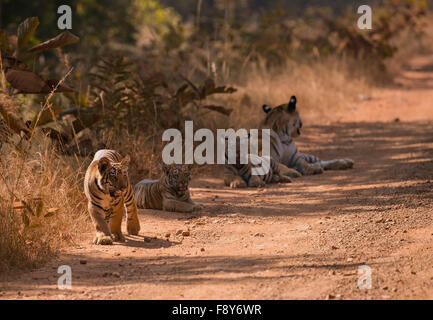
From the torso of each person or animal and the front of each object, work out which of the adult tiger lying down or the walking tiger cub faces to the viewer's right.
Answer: the adult tiger lying down

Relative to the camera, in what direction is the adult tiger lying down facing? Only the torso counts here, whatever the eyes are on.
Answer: to the viewer's right

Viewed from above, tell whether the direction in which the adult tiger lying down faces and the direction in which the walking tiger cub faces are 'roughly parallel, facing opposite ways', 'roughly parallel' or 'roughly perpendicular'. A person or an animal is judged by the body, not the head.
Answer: roughly perpendicular

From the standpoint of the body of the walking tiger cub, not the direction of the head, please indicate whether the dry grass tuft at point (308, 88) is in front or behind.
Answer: behind

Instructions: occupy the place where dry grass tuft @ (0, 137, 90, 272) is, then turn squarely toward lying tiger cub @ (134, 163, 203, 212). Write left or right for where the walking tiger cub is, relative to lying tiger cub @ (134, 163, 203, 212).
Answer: right

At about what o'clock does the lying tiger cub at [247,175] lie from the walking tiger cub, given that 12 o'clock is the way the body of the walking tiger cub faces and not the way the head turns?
The lying tiger cub is roughly at 7 o'clock from the walking tiger cub.

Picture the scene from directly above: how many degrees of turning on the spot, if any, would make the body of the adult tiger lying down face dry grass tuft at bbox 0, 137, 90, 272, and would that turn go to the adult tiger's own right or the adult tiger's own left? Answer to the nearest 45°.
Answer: approximately 135° to the adult tiger's own right

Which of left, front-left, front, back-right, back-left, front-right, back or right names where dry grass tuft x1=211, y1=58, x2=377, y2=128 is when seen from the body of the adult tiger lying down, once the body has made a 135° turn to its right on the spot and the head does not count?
back-right

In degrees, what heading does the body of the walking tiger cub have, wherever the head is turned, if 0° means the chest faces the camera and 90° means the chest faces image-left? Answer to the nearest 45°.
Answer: approximately 0°

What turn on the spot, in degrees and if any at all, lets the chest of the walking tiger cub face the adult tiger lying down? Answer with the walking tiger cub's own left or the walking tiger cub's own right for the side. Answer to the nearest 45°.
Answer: approximately 135° to the walking tiger cub's own left

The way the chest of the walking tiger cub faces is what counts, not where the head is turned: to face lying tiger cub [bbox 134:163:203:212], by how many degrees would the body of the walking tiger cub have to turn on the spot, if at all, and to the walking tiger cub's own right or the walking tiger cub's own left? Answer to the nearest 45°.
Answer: approximately 135° to the walking tiger cub's own left
